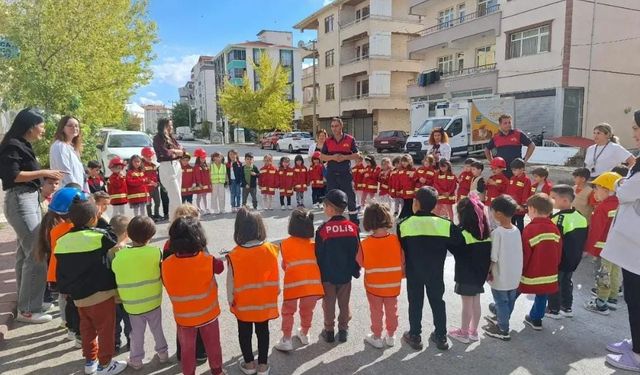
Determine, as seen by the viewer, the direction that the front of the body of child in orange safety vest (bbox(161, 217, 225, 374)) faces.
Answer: away from the camera

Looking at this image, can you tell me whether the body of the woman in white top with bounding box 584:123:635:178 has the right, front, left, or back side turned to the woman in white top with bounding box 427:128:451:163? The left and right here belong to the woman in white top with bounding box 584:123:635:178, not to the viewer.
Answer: right

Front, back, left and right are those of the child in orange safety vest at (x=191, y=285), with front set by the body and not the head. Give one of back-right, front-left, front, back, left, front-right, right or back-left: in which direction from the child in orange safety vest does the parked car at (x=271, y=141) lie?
front

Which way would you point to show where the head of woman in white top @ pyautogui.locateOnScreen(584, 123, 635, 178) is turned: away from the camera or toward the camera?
toward the camera

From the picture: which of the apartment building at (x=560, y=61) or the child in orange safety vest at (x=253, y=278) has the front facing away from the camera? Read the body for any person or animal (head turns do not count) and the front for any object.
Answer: the child in orange safety vest

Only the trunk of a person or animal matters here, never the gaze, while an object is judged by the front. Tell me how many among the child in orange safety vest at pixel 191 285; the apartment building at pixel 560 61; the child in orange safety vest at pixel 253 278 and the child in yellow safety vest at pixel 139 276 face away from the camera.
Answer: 3

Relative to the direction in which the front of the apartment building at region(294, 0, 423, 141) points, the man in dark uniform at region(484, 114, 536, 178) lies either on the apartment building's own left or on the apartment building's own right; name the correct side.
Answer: on the apartment building's own left

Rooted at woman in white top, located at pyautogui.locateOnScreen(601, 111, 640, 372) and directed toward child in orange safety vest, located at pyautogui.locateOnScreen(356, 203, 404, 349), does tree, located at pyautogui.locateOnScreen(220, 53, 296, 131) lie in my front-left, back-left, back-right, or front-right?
front-right

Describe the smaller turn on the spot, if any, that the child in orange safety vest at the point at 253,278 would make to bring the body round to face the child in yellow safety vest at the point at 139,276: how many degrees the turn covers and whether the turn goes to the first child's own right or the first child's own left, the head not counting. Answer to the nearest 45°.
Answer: approximately 90° to the first child's own left

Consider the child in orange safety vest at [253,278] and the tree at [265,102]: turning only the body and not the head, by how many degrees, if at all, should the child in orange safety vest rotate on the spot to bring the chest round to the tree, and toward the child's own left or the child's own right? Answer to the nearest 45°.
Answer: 0° — they already face it

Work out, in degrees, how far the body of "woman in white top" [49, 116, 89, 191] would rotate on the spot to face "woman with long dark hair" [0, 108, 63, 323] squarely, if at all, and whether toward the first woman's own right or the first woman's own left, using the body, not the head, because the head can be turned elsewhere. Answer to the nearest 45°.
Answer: approximately 90° to the first woman's own right

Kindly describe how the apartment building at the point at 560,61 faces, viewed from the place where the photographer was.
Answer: facing the viewer and to the left of the viewer

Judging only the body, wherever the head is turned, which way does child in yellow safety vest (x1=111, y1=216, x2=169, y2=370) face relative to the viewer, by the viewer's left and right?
facing away from the viewer

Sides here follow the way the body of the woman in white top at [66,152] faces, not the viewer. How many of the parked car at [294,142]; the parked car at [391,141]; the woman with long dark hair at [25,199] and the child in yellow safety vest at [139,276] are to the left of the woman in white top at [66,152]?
2

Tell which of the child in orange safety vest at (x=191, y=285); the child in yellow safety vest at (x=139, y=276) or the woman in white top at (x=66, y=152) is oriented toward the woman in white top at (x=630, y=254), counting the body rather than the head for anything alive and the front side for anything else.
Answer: the woman in white top at (x=66, y=152)

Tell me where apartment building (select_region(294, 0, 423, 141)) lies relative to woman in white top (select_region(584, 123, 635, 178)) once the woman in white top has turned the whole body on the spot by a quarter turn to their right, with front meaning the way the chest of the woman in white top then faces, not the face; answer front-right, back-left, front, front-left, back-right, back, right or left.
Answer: front

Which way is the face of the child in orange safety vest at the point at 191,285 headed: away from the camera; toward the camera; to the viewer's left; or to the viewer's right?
away from the camera

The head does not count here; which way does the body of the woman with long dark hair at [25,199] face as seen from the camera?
to the viewer's right

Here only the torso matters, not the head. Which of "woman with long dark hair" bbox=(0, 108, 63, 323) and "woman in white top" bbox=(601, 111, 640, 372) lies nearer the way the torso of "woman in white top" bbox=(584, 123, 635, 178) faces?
the woman with long dark hair

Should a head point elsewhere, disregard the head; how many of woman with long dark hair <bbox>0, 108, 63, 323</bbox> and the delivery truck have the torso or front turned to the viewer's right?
1

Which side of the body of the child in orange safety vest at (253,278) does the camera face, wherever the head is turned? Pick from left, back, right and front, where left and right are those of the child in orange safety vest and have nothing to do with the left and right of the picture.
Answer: back

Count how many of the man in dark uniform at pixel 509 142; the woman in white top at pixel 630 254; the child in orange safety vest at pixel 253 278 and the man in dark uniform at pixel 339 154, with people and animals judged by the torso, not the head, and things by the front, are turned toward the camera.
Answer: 2
